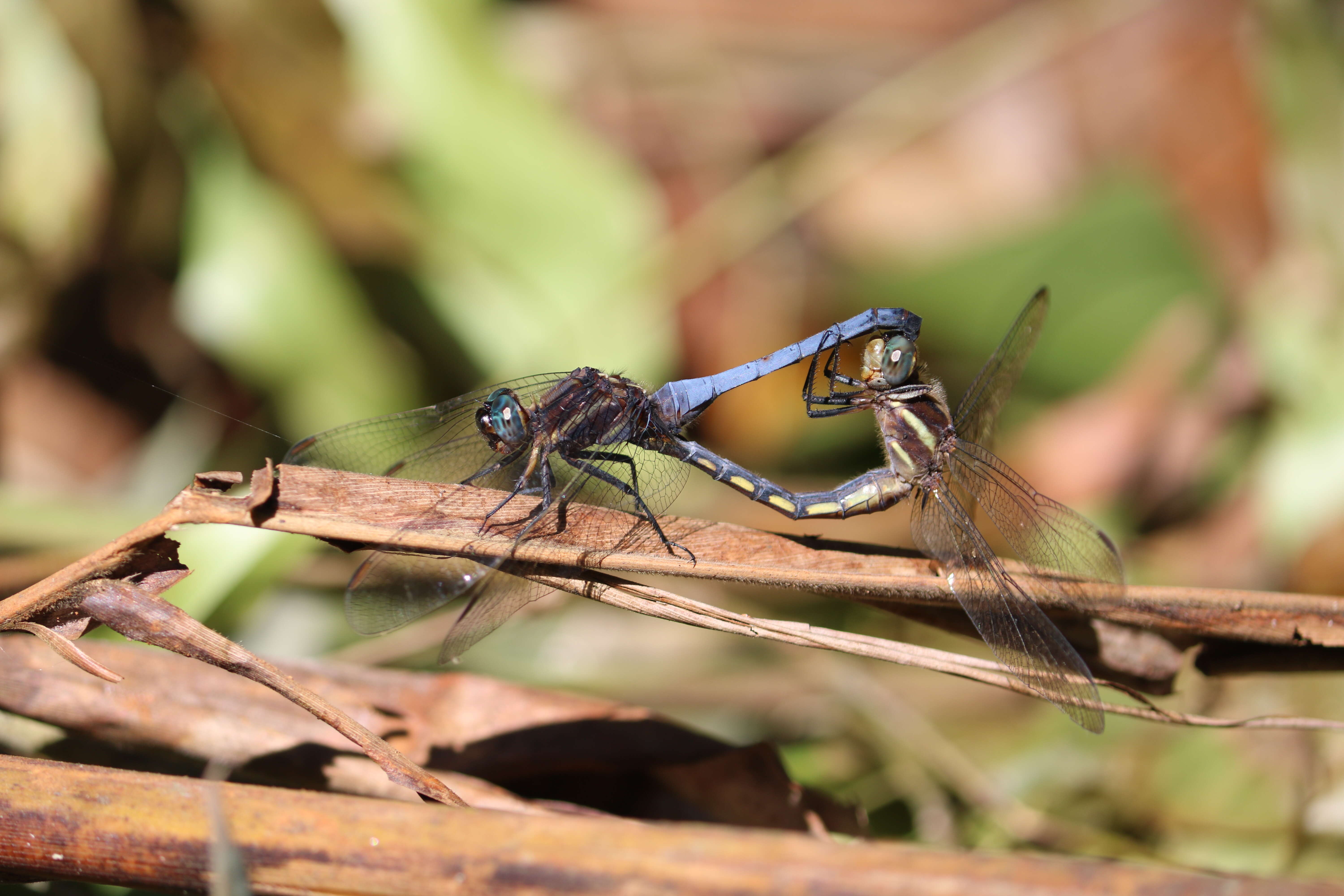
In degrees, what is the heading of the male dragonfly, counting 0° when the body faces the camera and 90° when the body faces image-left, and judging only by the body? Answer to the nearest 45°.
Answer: approximately 90°
